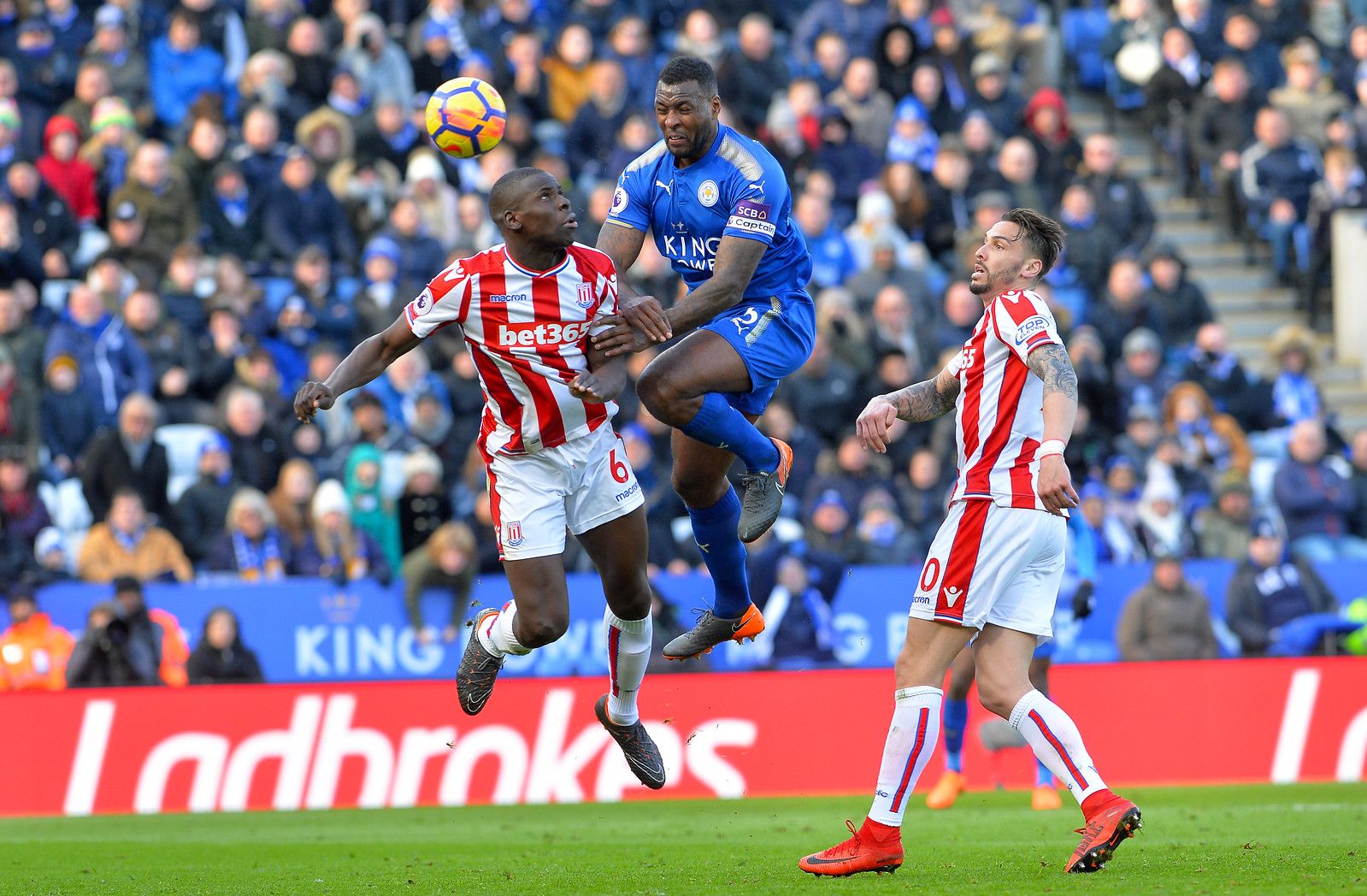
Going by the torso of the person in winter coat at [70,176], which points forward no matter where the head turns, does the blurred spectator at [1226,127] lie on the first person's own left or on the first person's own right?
on the first person's own left

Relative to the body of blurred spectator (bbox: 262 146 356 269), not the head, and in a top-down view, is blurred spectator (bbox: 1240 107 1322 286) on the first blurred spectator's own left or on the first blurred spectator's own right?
on the first blurred spectator's own left

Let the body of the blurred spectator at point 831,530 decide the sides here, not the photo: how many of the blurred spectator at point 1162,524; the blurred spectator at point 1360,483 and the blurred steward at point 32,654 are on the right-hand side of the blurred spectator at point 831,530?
1

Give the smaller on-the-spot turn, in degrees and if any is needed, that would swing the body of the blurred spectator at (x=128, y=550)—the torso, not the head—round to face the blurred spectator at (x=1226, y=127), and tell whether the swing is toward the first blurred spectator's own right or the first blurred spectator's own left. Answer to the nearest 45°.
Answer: approximately 90° to the first blurred spectator's own left

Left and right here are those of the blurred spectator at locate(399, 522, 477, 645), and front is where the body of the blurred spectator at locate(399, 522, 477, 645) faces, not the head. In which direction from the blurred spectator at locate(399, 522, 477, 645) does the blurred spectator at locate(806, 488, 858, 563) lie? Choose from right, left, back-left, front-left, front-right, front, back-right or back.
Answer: left

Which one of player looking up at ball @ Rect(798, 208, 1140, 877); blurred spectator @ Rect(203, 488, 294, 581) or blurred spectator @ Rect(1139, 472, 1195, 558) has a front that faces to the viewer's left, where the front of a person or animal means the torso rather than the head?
the player looking up at ball

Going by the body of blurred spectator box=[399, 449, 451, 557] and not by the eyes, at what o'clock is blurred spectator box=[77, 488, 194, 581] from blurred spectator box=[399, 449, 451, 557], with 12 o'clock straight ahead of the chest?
blurred spectator box=[77, 488, 194, 581] is roughly at 3 o'clock from blurred spectator box=[399, 449, 451, 557].

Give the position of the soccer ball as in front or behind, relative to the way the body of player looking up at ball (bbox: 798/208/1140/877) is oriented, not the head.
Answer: in front

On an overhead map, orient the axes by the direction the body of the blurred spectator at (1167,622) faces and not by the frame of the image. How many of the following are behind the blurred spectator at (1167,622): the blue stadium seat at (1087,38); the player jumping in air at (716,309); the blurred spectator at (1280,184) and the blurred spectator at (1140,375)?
3

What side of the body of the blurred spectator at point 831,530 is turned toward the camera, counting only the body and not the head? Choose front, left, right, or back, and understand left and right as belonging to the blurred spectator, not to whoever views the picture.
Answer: front

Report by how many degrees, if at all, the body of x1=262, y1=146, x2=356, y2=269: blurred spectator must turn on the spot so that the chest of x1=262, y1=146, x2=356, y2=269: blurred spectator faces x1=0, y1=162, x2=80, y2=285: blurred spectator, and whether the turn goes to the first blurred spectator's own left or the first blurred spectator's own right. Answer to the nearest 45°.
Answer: approximately 90° to the first blurred spectator's own right
